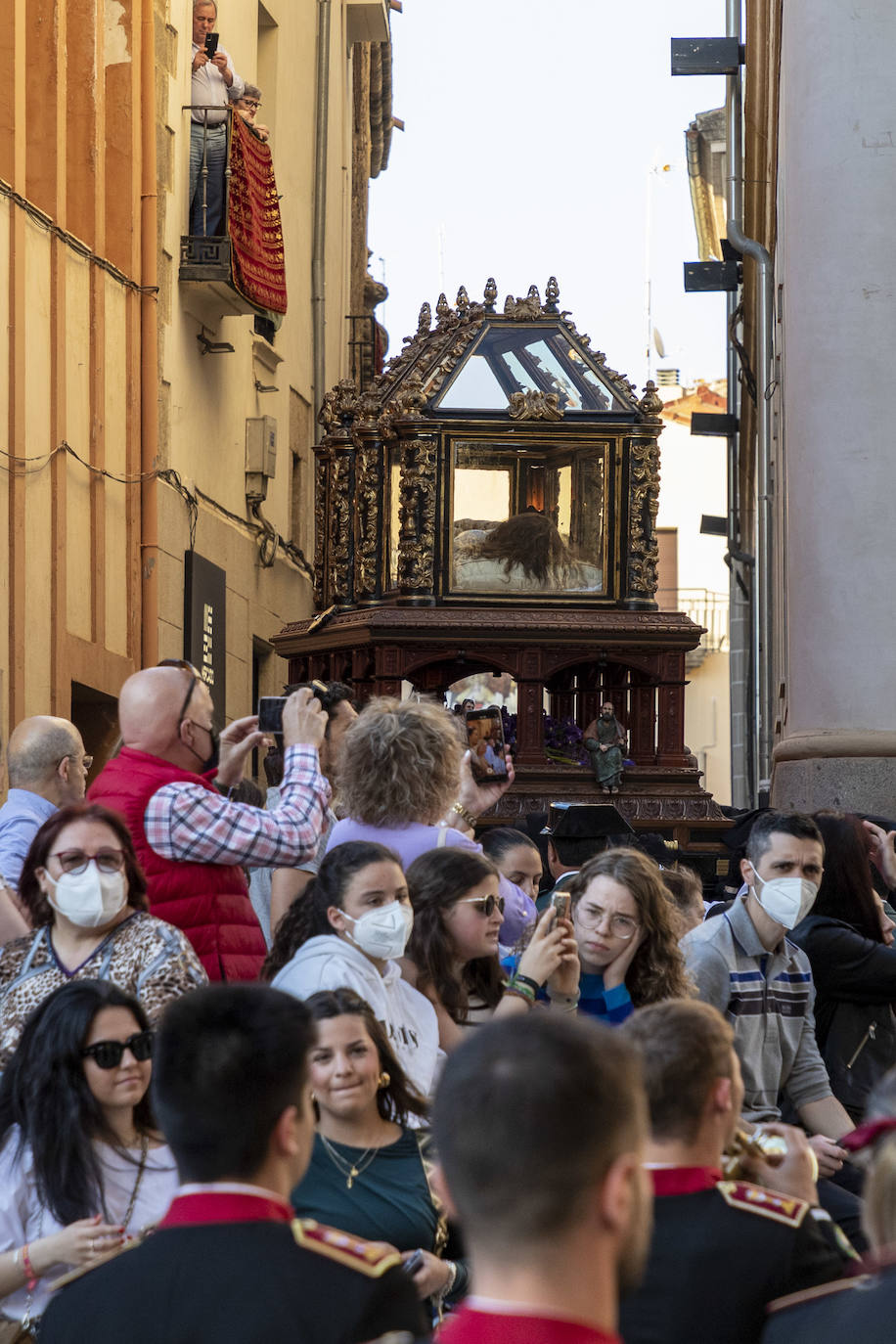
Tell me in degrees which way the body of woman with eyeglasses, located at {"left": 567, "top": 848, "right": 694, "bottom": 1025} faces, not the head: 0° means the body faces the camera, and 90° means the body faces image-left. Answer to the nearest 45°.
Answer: approximately 45°

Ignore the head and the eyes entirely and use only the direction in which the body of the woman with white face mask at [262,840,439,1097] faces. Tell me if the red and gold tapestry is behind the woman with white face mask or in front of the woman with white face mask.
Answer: behind

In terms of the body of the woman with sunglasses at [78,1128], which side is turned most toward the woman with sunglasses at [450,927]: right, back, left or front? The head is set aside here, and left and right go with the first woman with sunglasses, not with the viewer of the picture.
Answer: left

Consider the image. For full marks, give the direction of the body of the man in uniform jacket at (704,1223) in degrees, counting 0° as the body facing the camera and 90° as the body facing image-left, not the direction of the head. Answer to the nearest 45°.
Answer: approximately 225°

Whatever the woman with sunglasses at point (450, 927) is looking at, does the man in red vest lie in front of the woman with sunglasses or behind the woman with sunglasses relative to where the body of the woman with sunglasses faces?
behind

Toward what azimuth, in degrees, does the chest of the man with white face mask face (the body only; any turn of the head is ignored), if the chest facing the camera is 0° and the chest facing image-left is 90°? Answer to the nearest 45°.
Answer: approximately 315°

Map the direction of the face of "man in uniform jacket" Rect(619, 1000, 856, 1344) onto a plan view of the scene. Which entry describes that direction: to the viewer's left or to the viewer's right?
to the viewer's right

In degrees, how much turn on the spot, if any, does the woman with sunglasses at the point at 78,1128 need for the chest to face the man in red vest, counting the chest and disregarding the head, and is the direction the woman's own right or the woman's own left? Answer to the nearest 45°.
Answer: approximately 135° to the woman's own left
